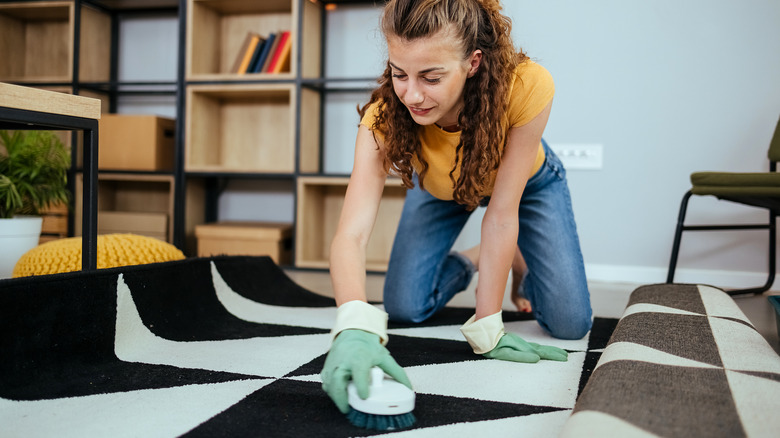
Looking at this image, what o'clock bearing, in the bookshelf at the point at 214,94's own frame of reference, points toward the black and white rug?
The black and white rug is roughly at 12 o'clock from the bookshelf.

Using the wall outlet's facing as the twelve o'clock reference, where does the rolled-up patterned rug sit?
The rolled-up patterned rug is roughly at 12 o'clock from the wall outlet.

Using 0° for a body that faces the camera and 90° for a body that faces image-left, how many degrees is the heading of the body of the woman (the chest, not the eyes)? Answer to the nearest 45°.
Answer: approximately 45°

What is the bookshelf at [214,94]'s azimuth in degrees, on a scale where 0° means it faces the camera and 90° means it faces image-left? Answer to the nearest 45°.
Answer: approximately 0°

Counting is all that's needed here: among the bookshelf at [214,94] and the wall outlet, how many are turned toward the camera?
2

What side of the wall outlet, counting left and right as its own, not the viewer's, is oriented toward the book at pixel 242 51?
right

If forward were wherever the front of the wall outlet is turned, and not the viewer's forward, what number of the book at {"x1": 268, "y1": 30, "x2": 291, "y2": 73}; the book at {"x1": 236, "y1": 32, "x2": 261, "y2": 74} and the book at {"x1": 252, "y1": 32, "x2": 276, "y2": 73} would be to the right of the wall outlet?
3

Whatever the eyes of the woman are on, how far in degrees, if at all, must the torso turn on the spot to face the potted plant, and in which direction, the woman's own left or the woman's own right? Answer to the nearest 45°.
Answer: approximately 90° to the woman's own right

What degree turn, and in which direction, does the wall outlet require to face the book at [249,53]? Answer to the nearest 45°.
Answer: approximately 90° to its right
